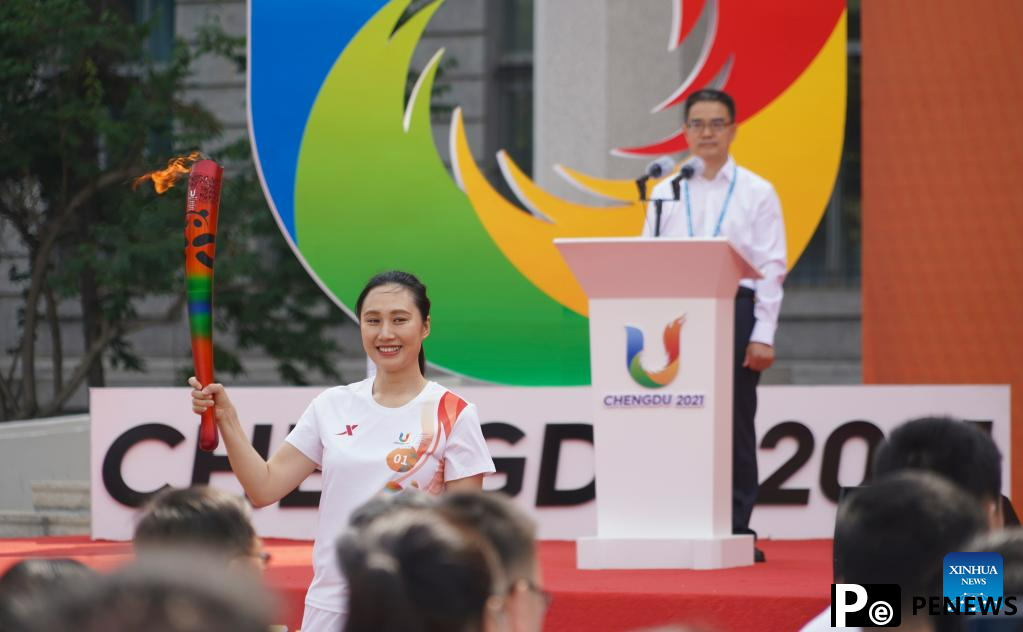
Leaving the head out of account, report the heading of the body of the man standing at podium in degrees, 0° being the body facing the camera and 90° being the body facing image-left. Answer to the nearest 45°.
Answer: approximately 0°

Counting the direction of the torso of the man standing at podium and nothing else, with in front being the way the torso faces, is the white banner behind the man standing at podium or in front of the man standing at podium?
behind

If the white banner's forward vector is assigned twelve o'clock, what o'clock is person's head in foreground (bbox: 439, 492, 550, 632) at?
The person's head in foreground is roughly at 12 o'clock from the white banner.

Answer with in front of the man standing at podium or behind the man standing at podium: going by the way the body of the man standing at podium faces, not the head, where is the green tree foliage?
behind

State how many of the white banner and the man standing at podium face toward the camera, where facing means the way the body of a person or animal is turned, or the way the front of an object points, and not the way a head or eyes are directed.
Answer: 2

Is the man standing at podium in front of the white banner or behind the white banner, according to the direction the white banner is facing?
in front

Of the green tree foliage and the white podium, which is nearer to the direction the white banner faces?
the white podium

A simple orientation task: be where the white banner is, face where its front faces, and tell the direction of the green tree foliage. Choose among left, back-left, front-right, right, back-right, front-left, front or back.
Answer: back-right

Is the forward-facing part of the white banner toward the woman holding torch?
yes

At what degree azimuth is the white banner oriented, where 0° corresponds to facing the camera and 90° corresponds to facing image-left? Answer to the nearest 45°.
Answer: approximately 0°

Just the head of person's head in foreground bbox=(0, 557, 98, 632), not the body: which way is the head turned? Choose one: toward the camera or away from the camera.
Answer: away from the camera

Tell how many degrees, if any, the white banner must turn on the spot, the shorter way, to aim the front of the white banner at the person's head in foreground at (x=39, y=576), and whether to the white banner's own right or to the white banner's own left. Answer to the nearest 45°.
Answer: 0° — it already faces them
